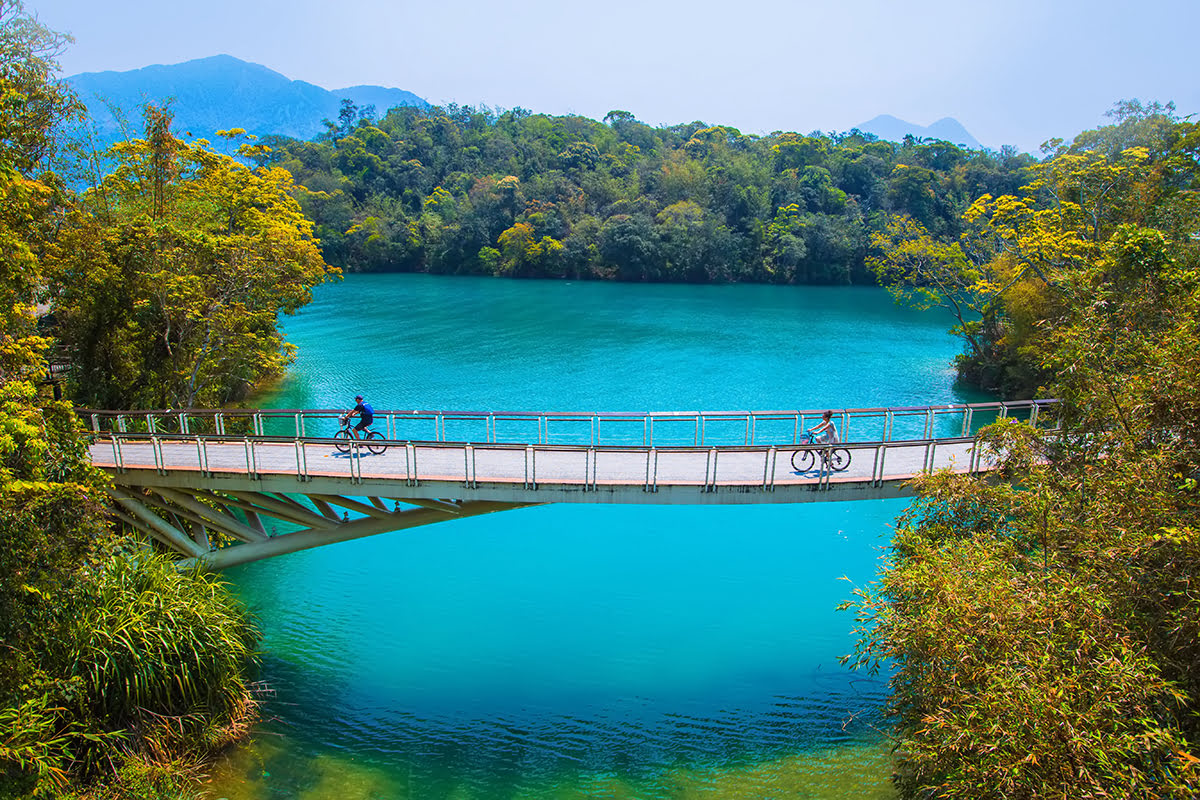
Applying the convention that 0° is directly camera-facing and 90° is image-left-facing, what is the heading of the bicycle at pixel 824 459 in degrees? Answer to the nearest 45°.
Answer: approximately 90°

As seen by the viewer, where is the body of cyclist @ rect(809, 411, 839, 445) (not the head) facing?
to the viewer's left
